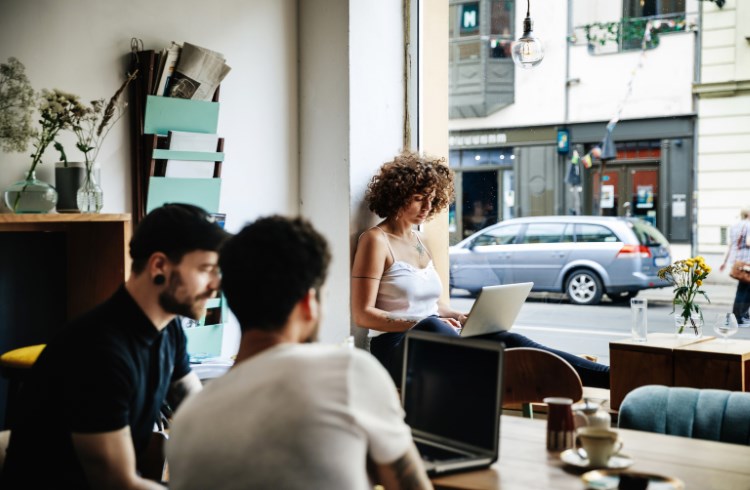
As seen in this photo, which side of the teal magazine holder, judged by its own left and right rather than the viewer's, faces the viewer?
front

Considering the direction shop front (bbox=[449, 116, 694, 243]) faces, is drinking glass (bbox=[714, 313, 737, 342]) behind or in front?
in front

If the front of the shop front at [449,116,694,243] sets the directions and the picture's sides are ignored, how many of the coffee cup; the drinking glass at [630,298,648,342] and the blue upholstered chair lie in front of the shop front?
3

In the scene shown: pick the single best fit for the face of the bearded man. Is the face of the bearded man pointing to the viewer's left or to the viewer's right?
to the viewer's right

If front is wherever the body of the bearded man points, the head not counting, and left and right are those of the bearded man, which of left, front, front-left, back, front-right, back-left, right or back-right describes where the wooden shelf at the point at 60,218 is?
left

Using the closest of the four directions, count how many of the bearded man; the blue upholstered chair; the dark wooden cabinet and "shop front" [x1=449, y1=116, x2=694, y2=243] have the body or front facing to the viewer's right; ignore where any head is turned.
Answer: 1

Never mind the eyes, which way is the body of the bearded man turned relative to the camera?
to the viewer's right

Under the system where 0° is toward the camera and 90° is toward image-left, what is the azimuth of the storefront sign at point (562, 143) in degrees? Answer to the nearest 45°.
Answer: approximately 0°

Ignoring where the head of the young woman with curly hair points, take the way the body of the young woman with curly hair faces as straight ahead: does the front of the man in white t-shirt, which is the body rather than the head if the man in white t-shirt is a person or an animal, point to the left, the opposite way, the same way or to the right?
to the left

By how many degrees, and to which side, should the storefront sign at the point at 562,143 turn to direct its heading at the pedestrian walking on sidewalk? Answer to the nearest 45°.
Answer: approximately 45° to its left

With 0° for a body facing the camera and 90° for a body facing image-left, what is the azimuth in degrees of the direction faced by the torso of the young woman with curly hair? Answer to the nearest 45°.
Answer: approximately 315°
